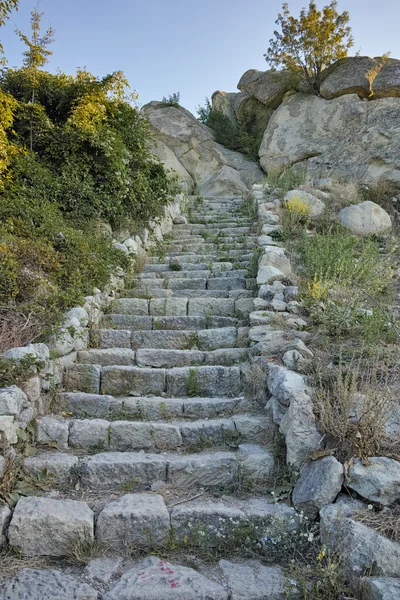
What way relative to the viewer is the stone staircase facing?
toward the camera

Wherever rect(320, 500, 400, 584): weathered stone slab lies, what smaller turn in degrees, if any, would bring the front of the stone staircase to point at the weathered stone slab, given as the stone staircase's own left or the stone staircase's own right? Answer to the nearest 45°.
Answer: approximately 45° to the stone staircase's own left

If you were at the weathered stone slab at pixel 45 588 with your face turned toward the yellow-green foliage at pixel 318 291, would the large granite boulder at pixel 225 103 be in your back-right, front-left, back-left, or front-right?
front-left

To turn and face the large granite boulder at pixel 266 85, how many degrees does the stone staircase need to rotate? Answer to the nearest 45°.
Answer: approximately 180°

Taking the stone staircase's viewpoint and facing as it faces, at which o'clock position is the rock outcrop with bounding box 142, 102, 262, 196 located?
The rock outcrop is roughly at 6 o'clock from the stone staircase.

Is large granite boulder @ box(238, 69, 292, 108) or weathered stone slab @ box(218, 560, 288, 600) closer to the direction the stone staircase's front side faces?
the weathered stone slab

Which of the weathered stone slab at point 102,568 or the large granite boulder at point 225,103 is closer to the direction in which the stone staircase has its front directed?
the weathered stone slab

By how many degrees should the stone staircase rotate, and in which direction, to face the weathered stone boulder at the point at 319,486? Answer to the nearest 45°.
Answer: approximately 45° to its left

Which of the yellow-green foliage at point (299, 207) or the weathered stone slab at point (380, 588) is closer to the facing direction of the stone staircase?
the weathered stone slab

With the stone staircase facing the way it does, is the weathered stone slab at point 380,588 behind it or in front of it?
in front
